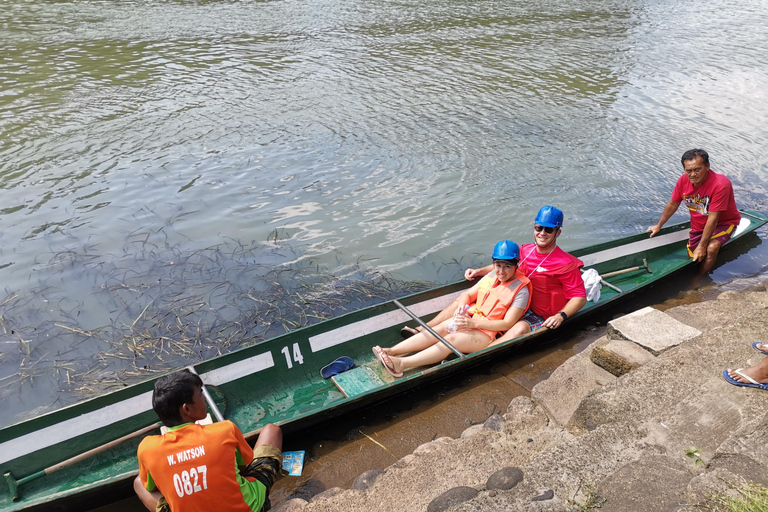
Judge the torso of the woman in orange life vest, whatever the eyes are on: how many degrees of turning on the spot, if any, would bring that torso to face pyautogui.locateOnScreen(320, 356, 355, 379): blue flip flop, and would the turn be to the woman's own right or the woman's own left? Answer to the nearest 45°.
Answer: approximately 45° to the woman's own right

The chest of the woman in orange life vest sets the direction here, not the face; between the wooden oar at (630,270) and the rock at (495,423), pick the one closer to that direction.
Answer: the rock

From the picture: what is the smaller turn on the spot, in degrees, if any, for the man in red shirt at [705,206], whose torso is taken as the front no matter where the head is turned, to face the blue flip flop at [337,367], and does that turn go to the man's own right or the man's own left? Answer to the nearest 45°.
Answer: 0° — they already face it

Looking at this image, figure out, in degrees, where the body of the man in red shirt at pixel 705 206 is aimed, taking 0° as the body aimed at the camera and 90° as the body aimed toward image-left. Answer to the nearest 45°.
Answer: approximately 45°

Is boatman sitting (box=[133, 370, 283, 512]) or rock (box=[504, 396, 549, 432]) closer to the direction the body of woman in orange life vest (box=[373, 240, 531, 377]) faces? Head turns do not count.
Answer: the boatman sitting

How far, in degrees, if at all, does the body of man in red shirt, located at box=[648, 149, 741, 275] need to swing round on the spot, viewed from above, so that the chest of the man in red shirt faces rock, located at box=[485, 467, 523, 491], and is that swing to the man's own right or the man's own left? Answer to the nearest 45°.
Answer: approximately 45° to the man's own left

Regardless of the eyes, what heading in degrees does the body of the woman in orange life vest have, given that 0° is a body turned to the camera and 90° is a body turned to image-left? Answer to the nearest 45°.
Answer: approximately 45°

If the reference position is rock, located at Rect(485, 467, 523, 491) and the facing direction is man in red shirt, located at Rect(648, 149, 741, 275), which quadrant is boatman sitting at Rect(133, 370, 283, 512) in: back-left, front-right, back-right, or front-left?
back-left

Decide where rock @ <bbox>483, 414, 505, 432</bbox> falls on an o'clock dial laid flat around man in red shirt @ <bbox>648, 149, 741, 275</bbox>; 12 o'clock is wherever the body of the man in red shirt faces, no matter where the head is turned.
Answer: The rock is roughly at 11 o'clock from the man in red shirt.

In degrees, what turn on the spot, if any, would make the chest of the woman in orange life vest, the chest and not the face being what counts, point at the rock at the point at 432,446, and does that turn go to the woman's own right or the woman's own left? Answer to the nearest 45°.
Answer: approximately 45° to the woman's own left
